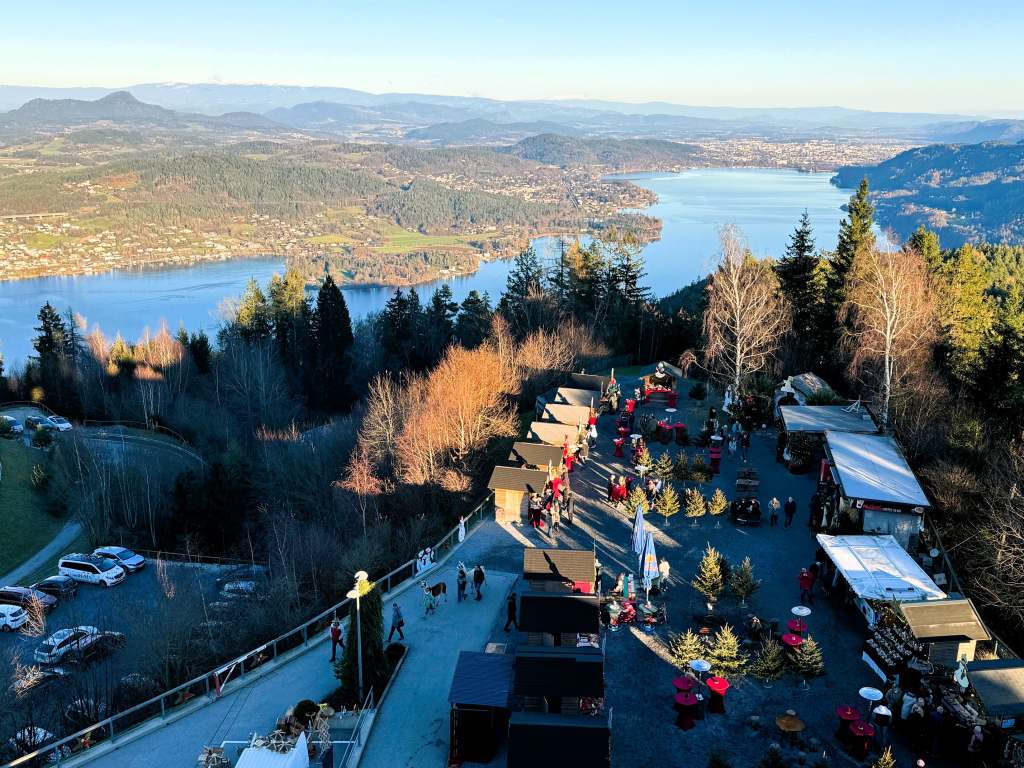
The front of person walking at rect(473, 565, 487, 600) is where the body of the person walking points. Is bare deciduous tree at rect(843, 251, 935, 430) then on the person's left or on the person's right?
on the person's right

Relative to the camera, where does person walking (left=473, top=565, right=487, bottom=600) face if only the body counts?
away from the camera

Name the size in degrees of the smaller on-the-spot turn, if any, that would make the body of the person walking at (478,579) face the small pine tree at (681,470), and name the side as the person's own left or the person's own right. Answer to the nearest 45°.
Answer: approximately 45° to the person's own right
